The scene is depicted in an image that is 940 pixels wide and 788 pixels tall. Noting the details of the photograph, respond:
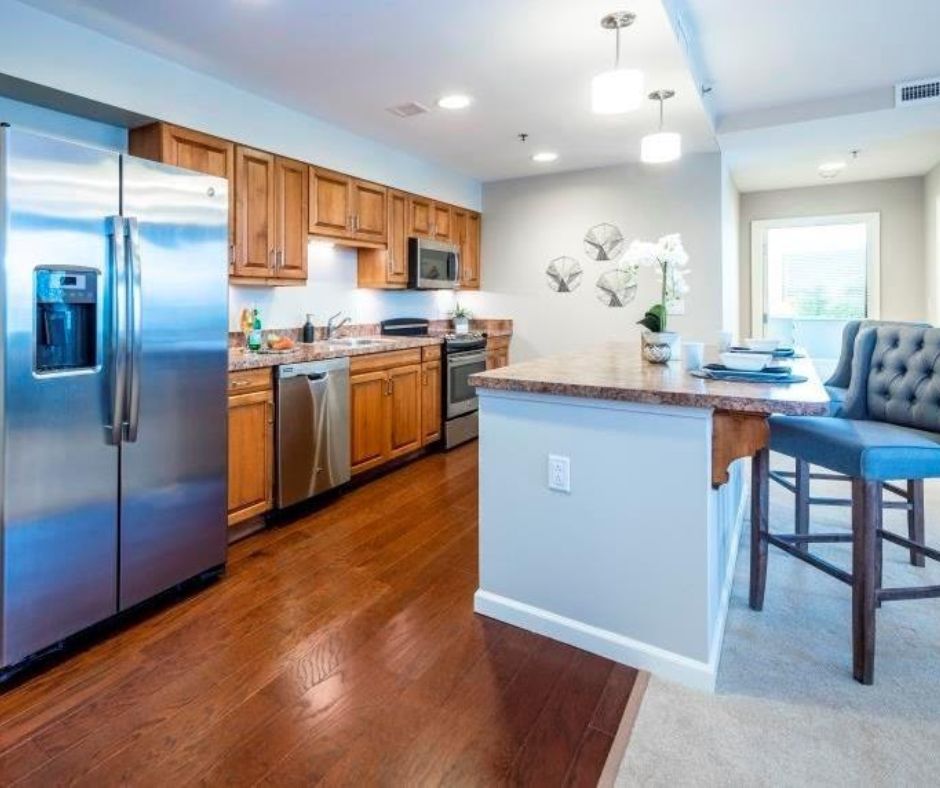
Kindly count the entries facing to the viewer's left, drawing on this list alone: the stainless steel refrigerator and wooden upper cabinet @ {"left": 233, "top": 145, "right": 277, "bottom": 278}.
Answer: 0

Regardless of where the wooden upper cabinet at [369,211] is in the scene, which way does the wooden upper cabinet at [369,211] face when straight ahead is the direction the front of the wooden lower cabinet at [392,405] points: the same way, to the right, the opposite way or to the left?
the same way

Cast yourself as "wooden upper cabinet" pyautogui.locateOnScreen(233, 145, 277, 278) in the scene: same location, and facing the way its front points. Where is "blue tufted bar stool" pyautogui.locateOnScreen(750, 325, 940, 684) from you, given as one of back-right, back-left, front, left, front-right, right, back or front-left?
front

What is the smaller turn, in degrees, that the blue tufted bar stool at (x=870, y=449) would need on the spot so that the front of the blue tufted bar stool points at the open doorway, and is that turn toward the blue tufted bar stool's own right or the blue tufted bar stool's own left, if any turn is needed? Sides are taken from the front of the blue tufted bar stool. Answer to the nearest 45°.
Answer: approximately 135° to the blue tufted bar stool's own right

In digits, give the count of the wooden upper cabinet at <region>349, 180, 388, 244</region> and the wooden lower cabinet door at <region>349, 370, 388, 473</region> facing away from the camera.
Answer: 0

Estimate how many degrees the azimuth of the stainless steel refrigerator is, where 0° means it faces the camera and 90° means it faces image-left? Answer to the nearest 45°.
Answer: approximately 315°

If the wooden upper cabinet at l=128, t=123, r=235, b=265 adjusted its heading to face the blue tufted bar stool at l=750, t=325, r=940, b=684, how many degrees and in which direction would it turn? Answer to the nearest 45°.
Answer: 0° — it already faces it

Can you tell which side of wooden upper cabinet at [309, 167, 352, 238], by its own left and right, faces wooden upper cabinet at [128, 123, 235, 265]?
right

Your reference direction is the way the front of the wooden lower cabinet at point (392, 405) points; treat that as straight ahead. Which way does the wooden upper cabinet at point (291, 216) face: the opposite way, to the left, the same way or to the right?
the same way

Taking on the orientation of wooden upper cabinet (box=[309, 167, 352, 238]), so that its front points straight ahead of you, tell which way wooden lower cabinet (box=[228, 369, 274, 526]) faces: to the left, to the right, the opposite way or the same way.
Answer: the same way

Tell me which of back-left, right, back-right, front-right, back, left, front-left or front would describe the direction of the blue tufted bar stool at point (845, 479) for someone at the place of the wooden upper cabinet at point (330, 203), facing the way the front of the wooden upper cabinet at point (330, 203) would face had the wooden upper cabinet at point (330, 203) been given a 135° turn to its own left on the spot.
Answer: back-right

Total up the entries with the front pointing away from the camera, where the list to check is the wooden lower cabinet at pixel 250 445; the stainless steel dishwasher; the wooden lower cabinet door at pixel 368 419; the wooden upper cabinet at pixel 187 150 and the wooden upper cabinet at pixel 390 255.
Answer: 0

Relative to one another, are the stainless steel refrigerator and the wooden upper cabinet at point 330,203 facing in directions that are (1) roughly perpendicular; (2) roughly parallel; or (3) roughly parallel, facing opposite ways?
roughly parallel

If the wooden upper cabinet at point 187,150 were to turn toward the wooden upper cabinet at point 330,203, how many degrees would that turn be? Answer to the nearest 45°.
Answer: approximately 90° to its left

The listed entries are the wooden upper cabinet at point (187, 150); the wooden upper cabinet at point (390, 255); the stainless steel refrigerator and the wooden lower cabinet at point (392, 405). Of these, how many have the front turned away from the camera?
0

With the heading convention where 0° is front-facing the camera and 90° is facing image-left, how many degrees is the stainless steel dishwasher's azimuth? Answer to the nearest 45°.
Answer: approximately 315°

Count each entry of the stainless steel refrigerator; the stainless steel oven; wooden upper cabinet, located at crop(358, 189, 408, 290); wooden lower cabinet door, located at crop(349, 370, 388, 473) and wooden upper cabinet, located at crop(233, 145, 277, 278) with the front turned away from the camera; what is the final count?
0
